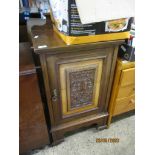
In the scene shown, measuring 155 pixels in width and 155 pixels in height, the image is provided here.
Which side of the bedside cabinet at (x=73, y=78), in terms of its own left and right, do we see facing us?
front
